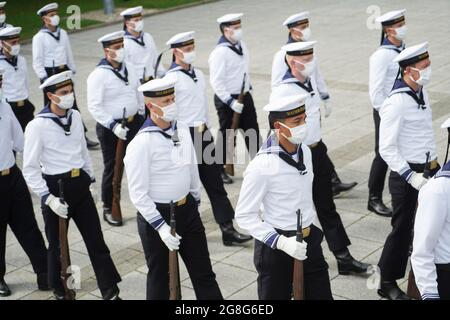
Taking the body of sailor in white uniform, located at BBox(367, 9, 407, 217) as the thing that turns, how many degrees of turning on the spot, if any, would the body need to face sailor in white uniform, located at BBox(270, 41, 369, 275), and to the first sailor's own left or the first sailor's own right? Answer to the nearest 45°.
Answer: approximately 90° to the first sailor's own right

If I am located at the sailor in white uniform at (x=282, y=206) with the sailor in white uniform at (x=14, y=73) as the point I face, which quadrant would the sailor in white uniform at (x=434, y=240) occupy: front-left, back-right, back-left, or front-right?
back-right

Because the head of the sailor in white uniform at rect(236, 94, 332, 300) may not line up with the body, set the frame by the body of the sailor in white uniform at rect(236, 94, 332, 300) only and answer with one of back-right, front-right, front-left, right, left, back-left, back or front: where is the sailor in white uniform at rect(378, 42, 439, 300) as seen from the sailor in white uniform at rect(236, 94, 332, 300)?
left

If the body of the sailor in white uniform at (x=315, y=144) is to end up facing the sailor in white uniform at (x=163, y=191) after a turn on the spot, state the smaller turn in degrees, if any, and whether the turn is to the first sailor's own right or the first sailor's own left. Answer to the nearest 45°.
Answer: approximately 90° to the first sailor's own right

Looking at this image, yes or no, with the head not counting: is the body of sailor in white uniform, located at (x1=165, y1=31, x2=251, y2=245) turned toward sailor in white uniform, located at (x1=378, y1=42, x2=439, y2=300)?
yes

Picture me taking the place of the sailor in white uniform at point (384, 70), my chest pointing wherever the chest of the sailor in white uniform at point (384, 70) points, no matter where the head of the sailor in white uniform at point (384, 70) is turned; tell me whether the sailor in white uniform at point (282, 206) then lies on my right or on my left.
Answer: on my right

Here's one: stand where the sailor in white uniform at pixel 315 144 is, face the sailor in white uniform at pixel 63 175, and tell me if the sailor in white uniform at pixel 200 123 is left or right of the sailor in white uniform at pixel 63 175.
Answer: right

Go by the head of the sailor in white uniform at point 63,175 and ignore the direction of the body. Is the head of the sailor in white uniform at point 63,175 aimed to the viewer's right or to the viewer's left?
to the viewer's right

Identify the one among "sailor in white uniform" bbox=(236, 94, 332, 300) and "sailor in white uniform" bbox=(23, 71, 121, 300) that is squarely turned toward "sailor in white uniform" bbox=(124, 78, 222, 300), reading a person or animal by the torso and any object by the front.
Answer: "sailor in white uniform" bbox=(23, 71, 121, 300)

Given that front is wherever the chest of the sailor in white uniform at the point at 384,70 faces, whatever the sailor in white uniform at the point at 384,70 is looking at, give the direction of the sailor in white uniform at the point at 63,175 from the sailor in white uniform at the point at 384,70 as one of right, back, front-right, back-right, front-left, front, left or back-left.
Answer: right

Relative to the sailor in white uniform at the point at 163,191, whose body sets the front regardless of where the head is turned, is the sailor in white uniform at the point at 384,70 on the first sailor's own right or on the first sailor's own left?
on the first sailor's own left

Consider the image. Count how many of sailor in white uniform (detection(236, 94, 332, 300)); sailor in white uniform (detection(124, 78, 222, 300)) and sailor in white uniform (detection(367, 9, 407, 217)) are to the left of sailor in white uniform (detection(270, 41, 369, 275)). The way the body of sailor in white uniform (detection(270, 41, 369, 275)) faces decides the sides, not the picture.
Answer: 1
